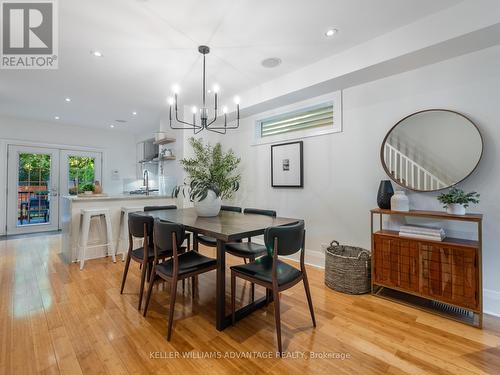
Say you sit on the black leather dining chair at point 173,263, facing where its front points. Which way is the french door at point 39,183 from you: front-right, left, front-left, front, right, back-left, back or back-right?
left

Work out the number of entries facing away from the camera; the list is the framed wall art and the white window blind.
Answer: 0

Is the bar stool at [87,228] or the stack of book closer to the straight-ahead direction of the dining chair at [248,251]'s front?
the bar stool

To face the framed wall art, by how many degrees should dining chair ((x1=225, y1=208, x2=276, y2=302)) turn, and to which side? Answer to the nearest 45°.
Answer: approximately 180°

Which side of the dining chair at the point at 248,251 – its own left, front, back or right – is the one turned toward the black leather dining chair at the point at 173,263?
front

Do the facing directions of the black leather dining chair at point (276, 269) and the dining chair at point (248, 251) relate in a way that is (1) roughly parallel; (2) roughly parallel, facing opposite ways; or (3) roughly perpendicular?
roughly perpendicular

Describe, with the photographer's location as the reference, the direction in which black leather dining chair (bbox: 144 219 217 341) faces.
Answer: facing away from the viewer and to the right of the viewer

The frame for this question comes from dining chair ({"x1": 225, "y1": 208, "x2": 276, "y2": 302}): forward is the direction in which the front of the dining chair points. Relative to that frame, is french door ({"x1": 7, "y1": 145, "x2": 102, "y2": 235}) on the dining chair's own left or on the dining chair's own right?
on the dining chair's own right

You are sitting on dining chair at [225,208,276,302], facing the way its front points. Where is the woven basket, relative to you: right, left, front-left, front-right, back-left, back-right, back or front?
back-left

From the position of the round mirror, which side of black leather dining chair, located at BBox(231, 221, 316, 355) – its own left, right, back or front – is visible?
right

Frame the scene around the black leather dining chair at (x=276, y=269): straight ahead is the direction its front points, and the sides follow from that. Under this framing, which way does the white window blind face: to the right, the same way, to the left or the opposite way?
to the left

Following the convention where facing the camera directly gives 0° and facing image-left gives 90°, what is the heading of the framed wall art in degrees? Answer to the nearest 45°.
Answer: approximately 45°

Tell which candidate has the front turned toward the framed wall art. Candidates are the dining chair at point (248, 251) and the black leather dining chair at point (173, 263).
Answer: the black leather dining chair

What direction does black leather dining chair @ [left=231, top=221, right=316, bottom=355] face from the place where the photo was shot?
facing away from the viewer and to the left of the viewer

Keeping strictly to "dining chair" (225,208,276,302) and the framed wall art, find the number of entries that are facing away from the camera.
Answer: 0

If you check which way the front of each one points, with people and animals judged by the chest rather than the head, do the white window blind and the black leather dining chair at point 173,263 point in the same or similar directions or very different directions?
very different directions

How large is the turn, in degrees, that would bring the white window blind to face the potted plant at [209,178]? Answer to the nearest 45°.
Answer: approximately 45° to its right
